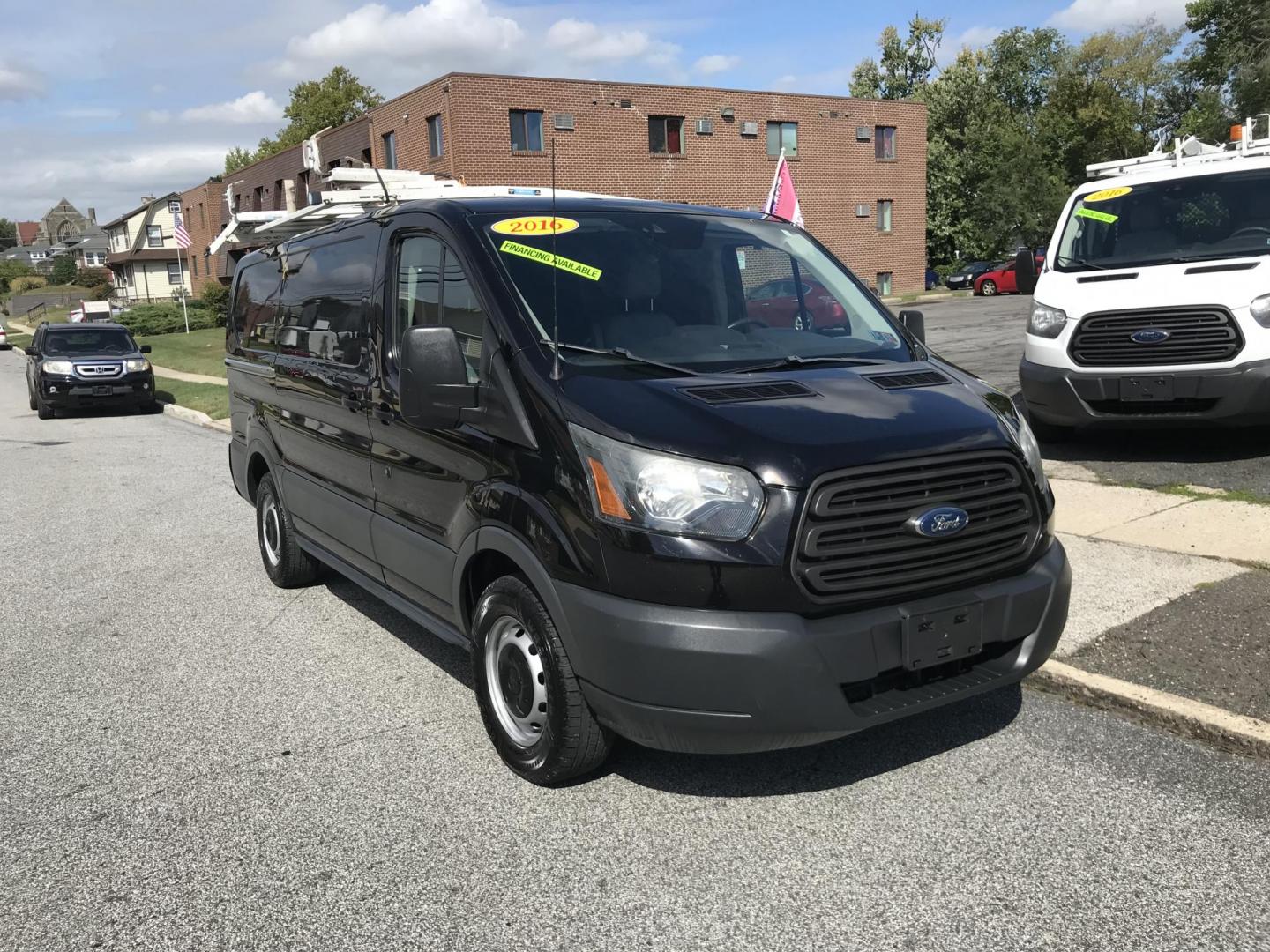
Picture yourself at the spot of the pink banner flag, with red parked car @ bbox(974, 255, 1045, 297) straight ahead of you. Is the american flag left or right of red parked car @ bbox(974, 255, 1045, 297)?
left

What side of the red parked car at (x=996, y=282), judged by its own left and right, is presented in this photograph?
left

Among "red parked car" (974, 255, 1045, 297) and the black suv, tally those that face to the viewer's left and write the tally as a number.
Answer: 1

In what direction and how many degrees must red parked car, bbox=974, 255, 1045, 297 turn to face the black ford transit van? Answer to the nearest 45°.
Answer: approximately 90° to its left

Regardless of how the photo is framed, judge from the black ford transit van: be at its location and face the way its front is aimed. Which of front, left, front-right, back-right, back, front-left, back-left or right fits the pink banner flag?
back-left

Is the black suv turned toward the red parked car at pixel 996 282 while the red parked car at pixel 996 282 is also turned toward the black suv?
no

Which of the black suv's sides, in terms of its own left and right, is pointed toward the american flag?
back

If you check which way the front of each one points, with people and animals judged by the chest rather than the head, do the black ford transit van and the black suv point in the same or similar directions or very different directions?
same or similar directions

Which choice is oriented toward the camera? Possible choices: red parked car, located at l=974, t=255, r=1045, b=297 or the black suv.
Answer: the black suv

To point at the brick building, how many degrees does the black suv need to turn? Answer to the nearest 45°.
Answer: approximately 135° to its left

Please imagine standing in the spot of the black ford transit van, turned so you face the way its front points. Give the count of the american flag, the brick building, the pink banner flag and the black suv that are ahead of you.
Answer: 0

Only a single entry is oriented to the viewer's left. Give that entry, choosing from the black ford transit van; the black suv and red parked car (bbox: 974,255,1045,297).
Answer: the red parked car

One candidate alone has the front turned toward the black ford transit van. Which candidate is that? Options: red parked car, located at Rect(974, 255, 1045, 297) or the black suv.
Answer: the black suv

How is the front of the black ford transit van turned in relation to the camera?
facing the viewer and to the right of the viewer

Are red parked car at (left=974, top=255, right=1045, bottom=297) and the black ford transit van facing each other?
no

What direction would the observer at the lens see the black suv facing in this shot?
facing the viewer

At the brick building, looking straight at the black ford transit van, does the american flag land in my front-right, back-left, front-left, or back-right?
front-right

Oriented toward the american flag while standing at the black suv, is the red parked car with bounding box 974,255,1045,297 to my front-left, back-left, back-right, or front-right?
front-right

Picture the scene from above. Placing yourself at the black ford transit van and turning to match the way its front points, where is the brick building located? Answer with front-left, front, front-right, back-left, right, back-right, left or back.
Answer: back-left
